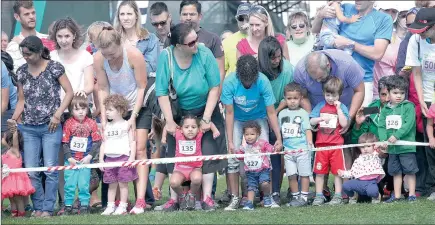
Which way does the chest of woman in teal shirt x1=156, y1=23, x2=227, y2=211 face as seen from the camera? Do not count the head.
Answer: toward the camera

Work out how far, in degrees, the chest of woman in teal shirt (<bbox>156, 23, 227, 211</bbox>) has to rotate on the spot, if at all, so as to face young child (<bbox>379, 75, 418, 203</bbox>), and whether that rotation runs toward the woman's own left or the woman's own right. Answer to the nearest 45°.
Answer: approximately 90° to the woman's own left

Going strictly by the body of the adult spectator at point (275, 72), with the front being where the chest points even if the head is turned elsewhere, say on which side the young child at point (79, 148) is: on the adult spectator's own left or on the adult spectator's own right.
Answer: on the adult spectator's own right

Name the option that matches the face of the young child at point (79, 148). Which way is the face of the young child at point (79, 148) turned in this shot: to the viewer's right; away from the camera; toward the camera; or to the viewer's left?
toward the camera

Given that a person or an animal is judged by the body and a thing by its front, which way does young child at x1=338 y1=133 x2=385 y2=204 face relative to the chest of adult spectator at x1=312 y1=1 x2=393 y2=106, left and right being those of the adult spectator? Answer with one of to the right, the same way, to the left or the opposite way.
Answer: the same way

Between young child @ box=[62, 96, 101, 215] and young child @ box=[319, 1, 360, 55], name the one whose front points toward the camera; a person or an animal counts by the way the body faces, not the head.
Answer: young child @ box=[62, 96, 101, 215]

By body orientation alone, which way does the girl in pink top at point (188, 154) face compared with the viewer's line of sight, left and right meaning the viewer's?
facing the viewer

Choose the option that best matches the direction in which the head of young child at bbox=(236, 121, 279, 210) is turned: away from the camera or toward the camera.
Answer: toward the camera

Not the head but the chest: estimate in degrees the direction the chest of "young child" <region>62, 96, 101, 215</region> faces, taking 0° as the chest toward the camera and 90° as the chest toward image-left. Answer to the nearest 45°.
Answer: approximately 0°

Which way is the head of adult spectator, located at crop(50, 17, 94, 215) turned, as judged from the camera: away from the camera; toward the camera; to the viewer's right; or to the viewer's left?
toward the camera

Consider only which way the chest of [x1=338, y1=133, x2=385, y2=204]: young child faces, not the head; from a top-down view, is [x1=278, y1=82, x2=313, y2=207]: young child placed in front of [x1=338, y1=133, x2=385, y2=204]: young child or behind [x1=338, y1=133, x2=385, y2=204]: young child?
in front

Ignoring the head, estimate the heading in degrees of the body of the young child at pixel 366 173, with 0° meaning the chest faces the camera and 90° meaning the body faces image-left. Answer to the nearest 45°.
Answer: approximately 45°

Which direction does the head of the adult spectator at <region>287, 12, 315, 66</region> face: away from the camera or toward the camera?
toward the camera

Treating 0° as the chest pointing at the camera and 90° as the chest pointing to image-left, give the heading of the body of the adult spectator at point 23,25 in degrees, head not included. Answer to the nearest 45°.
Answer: approximately 315°

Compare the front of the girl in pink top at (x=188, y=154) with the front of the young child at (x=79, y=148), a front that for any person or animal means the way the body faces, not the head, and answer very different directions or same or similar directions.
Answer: same or similar directions

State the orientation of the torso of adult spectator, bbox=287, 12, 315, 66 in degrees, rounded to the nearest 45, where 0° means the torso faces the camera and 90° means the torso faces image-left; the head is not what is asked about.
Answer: approximately 0°
